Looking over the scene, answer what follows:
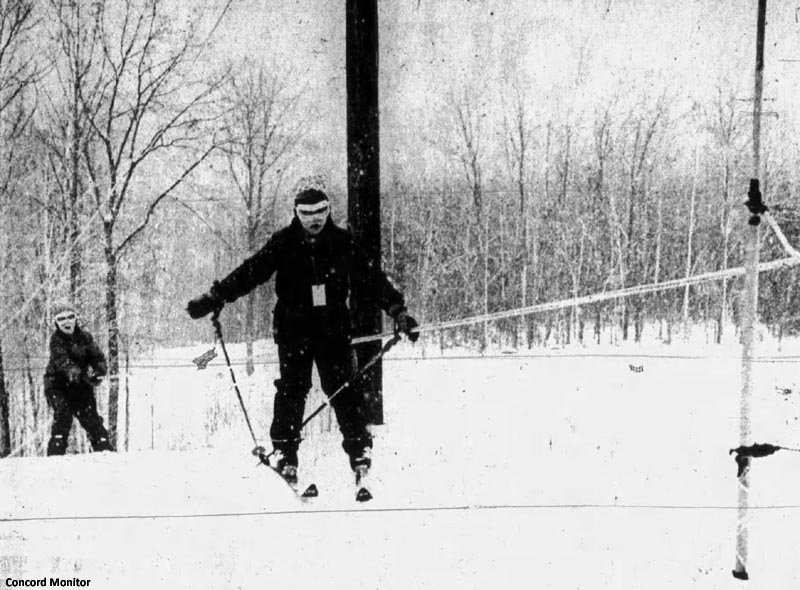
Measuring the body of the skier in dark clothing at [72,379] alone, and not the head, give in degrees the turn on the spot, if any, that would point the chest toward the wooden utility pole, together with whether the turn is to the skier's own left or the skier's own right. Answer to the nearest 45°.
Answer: approximately 45° to the skier's own left

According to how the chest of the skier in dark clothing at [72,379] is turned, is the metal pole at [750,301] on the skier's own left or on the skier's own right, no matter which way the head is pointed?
on the skier's own left

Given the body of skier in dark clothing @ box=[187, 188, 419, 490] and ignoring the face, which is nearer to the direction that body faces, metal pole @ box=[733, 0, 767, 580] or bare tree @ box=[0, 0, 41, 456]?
the metal pole

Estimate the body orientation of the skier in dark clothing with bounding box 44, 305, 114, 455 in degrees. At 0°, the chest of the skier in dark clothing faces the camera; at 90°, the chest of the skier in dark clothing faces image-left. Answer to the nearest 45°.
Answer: approximately 0°

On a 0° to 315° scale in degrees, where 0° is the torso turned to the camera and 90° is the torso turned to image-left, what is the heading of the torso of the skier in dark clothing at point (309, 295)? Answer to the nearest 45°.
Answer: approximately 0°

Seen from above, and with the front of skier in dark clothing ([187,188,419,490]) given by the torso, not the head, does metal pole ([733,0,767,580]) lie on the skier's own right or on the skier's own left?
on the skier's own left

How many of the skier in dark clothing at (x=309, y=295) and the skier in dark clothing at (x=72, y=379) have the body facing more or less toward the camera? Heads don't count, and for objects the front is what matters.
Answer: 2
